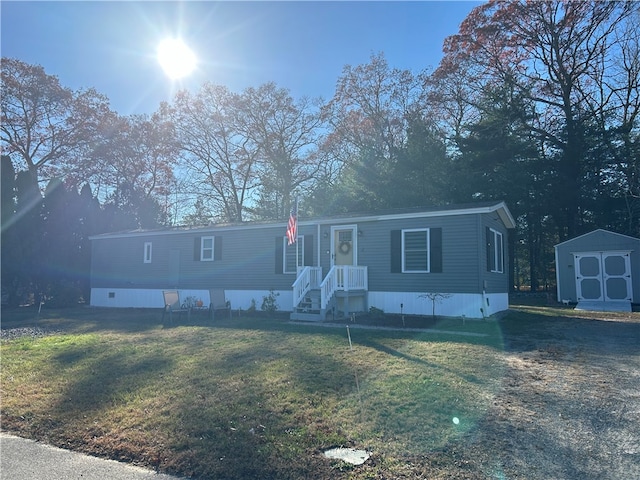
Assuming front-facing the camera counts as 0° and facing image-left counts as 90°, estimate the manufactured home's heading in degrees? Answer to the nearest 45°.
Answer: approximately 45°

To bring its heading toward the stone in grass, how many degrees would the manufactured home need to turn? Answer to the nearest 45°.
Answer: approximately 45° to its left

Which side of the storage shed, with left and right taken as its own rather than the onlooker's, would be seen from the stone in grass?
front

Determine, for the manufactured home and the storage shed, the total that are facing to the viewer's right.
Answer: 0

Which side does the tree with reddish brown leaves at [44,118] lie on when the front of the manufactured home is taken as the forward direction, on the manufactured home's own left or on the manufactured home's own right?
on the manufactured home's own right

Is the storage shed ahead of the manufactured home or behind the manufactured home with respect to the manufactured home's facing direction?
behind

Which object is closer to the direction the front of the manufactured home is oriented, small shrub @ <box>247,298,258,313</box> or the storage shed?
the small shrub

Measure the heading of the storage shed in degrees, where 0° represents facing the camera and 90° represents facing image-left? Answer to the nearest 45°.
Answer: approximately 0°

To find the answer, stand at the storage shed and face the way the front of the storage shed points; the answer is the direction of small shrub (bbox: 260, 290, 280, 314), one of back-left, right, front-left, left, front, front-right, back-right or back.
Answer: front-right

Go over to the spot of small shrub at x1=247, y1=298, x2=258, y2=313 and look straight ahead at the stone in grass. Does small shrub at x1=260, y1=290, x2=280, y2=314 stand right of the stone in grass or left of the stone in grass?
left
